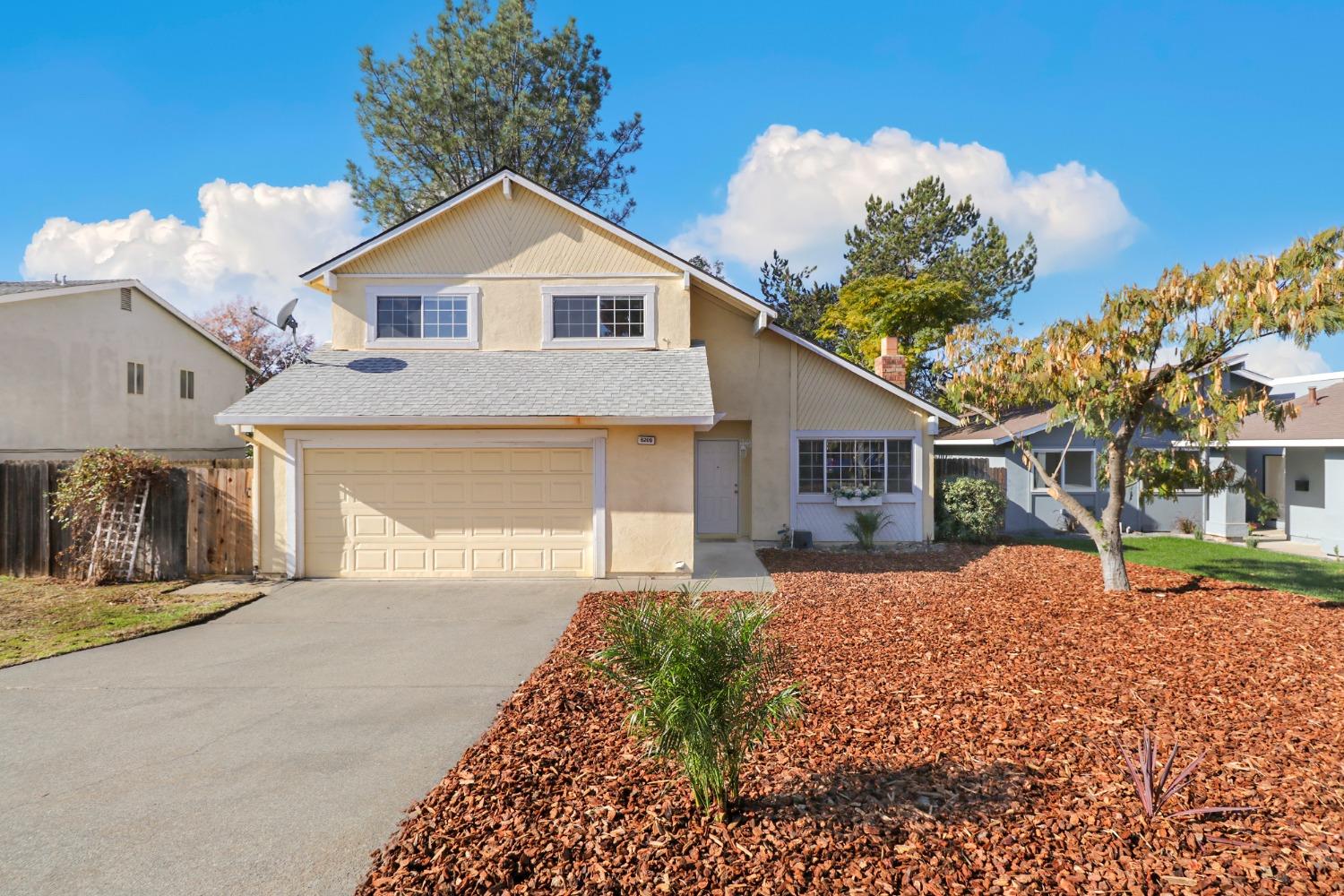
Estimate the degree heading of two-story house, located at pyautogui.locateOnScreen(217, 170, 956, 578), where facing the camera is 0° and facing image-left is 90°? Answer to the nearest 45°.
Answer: approximately 0°

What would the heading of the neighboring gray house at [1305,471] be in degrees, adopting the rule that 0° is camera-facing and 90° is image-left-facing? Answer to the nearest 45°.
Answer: approximately 0°

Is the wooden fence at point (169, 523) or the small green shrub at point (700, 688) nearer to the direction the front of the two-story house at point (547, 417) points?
the small green shrub

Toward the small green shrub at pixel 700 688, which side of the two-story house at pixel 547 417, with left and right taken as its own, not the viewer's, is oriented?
front

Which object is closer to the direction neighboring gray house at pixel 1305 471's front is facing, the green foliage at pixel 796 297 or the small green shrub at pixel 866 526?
the small green shrub

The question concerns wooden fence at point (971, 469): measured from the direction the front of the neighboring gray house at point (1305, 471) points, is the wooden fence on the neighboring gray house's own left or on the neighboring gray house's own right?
on the neighboring gray house's own right

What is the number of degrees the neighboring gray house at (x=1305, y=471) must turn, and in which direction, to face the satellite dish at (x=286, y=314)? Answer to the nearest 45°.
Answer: approximately 45° to its right
